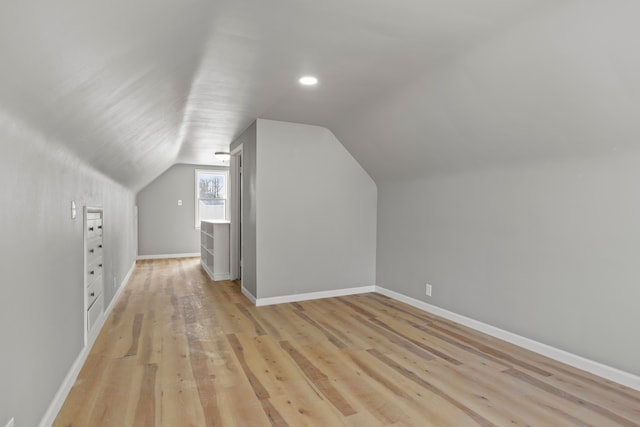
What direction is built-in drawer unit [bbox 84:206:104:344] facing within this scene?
to the viewer's right

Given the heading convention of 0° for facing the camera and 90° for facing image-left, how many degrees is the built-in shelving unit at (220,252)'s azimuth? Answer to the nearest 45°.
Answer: approximately 90°
